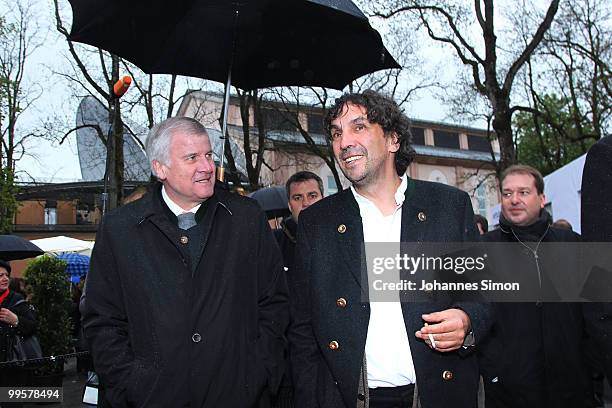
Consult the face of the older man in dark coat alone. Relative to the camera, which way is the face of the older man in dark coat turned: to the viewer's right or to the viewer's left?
to the viewer's right

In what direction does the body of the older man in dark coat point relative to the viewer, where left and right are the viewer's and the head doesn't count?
facing the viewer

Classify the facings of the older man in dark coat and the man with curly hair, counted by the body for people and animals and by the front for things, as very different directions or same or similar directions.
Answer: same or similar directions

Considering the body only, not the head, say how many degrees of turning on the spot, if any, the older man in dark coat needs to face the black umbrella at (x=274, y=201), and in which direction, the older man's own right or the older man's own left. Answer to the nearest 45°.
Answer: approximately 180°

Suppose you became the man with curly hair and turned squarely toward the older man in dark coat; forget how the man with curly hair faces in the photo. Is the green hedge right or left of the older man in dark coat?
right

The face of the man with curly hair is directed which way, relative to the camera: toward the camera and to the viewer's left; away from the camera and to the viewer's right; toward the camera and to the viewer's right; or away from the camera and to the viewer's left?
toward the camera and to the viewer's left

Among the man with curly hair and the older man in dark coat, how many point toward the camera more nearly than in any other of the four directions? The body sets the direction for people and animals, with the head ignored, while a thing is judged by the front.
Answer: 2

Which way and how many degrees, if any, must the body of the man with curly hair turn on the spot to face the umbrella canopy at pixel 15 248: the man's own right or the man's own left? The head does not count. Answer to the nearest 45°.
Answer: approximately 135° to the man's own right

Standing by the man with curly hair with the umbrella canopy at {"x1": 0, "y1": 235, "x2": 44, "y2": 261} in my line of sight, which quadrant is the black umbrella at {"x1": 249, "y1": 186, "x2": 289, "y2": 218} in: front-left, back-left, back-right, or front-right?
front-right

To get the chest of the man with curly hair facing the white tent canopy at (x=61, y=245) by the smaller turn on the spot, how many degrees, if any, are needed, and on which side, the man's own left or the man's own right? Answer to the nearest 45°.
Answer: approximately 135° to the man's own right

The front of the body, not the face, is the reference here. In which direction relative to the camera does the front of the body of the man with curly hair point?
toward the camera

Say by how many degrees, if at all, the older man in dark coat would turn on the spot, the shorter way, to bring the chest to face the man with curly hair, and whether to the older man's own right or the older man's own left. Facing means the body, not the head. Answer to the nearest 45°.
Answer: approximately 90° to the older man's own left
